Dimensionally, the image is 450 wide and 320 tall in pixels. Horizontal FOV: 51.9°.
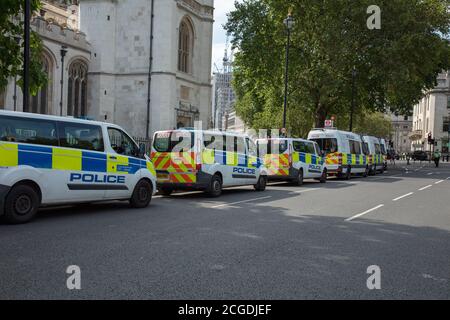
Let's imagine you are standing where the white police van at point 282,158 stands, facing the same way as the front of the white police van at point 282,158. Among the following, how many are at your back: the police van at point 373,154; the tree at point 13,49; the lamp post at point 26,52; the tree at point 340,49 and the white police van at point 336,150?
2

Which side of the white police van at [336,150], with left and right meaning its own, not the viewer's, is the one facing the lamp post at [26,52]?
back

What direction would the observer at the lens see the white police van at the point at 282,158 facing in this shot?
facing away from the viewer and to the right of the viewer

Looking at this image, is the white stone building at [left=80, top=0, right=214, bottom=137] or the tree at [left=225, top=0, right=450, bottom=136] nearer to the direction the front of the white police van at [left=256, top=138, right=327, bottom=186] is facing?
the tree

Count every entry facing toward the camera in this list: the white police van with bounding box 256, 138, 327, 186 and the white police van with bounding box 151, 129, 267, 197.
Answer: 0

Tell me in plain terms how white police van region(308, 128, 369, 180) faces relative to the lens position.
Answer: facing away from the viewer and to the right of the viewer

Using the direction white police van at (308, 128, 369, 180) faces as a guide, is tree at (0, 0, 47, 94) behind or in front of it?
behind

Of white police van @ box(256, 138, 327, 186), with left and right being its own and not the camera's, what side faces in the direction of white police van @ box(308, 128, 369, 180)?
front

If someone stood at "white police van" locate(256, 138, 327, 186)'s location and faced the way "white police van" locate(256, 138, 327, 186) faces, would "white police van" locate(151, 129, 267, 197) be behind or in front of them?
behind

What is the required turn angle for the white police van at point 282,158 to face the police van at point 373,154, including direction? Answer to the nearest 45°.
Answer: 0° — it already faces it

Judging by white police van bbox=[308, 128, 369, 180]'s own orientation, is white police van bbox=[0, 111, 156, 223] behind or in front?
behind

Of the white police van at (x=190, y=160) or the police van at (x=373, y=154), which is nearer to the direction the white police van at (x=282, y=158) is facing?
the police van

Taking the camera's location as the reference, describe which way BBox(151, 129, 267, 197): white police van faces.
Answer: facing away from the viewer and to the right of the viewer

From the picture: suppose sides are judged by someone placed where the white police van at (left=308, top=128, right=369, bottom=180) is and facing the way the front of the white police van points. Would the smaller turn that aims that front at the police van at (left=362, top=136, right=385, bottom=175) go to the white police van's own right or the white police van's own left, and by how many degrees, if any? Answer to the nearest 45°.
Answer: approximately 45° to the white police van's own left

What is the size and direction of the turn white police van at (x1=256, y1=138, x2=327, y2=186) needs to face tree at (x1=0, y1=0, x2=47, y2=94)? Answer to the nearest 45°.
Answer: approximately 180°

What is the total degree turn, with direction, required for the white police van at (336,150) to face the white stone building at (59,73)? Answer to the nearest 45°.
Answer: approximately 135° to its left
